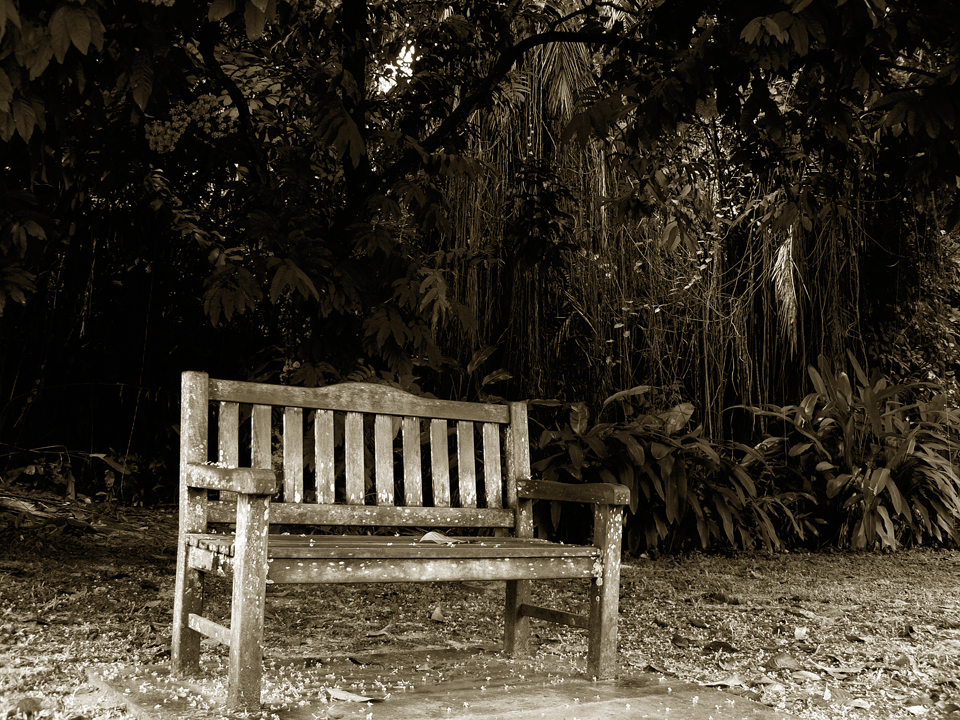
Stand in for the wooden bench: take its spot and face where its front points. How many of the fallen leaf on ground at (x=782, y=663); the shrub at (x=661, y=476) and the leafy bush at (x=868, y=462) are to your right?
0

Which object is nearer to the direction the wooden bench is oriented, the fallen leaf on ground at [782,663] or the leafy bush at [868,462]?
the fallen leaf on ground

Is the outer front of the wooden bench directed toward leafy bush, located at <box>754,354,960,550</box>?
no

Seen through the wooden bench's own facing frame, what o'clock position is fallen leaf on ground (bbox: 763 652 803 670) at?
The fallen leaf on ground is roughly at 10 o'clock from the wooden bench.

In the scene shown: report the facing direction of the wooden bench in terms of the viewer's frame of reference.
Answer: facing the viewer and to the right of the viewer

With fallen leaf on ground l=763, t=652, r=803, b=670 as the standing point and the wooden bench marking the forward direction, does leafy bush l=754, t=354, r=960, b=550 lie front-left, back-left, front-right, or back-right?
back-right

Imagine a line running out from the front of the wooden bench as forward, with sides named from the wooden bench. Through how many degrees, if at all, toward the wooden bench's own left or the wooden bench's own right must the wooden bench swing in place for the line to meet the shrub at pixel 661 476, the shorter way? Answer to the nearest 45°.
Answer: approximately 90° to the wooden bench's own left
